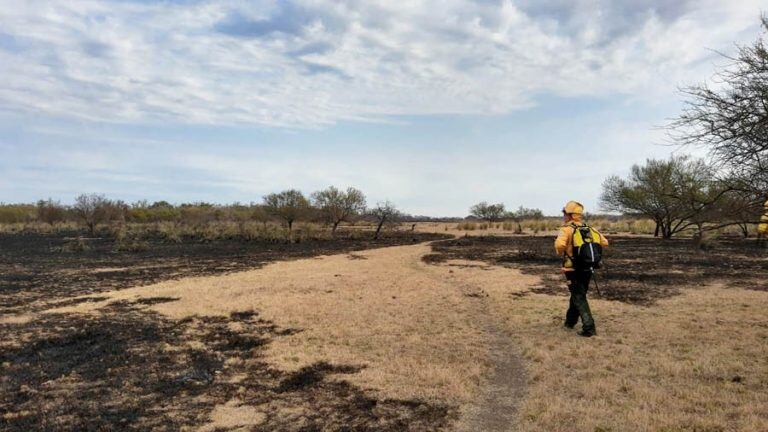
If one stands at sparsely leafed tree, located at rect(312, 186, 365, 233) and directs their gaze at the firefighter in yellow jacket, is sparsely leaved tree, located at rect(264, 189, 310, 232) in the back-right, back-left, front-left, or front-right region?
back-right

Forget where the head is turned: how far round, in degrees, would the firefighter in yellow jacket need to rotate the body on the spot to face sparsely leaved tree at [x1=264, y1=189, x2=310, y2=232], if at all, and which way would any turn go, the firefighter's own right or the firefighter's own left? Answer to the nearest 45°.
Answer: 0° — they already face it

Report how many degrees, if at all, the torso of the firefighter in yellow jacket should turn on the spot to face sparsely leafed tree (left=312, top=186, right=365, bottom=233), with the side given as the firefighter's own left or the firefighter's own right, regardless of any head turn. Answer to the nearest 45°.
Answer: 0° — they already face it

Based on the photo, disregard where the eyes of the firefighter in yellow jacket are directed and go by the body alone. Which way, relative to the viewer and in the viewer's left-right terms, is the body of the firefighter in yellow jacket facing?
facing away from the viewer and to the left of the viewer
